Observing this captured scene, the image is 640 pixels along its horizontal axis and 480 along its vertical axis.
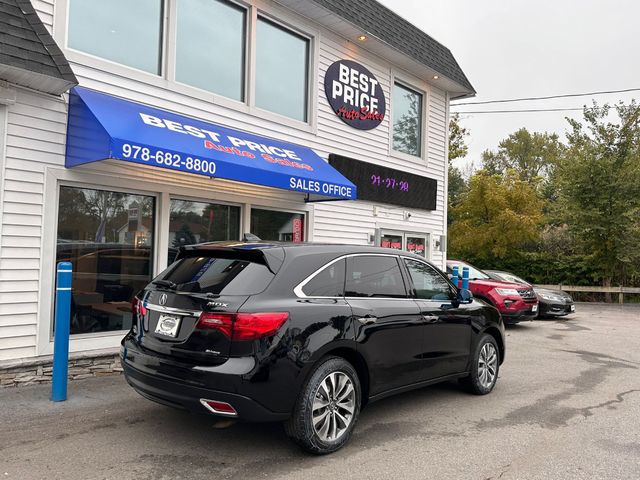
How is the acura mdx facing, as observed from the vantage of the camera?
facing away from the viewer and to the right of the viewer

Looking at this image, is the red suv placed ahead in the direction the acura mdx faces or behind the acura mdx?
ahead

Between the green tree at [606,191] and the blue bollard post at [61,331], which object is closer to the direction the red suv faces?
the blue bollard post

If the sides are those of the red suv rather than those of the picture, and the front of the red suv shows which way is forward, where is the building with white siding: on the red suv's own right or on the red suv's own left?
on the red suv's own right

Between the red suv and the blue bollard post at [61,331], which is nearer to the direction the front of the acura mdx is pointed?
the red suv

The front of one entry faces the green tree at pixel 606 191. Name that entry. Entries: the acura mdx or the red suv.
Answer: the acura mdx

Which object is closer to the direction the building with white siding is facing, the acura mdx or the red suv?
the acura mdx

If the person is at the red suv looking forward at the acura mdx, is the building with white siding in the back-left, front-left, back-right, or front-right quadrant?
front-right

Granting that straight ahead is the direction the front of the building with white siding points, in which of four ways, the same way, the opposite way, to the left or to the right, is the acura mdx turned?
to the left

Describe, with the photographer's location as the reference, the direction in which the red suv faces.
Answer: facing the viewer and to the right of the viewer

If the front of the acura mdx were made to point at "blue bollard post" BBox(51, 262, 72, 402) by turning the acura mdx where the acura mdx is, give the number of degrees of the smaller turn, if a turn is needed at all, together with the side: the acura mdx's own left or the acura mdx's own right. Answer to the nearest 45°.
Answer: approximately 90° to the acura mdx's own left

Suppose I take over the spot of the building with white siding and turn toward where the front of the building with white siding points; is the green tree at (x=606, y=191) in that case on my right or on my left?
on my left

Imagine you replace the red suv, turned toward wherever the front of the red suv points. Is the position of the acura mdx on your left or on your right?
on your right

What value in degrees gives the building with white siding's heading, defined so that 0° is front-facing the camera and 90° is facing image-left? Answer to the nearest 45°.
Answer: approximately 315°

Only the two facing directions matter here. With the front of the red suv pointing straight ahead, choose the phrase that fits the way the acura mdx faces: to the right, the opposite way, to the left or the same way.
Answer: to the left

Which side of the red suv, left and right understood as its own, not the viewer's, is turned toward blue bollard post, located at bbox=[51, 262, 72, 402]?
right

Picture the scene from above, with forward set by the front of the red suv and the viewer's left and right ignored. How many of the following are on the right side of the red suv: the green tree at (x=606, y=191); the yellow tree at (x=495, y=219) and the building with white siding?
1

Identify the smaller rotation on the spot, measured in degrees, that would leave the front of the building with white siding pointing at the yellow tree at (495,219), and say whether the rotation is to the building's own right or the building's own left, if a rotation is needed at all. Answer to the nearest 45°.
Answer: approximately 90° to the building's own left

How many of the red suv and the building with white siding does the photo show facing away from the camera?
0
